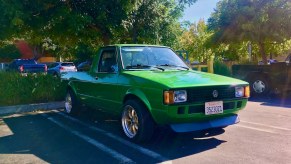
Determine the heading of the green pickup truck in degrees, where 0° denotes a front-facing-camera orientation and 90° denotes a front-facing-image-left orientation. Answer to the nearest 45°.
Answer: approximately 315°

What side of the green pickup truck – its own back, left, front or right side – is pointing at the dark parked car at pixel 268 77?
left

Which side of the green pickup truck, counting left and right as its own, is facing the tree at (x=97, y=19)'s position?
back

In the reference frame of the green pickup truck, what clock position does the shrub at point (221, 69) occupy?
The shrub is roughly at 8 o'clock from the green pickup truck.
